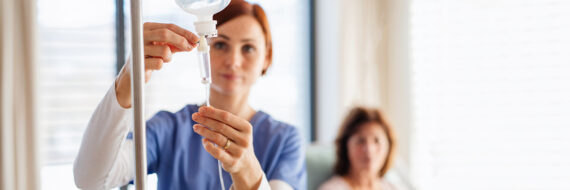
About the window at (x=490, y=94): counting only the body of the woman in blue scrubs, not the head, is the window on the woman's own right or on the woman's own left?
on the woman's own left

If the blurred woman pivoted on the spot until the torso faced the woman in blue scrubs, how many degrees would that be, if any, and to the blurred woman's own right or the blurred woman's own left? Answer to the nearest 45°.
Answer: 0° — they already face them

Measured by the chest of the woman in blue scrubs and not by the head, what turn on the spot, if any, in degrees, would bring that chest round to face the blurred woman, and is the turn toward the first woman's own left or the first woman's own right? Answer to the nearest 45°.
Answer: approximately 135° to the first woman's own left

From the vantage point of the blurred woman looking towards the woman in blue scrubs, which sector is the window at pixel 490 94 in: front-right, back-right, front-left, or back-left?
back-left

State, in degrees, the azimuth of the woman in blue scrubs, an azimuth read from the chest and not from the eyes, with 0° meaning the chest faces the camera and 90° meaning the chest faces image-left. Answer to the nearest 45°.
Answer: approximately 0°

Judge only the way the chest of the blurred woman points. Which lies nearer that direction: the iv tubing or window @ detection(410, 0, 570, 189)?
the iv tubing

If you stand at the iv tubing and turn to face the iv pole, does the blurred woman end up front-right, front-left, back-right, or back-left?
back-right

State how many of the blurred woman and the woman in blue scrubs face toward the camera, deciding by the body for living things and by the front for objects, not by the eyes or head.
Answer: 2

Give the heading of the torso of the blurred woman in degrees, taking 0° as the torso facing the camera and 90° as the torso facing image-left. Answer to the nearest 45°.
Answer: approximately 0°
